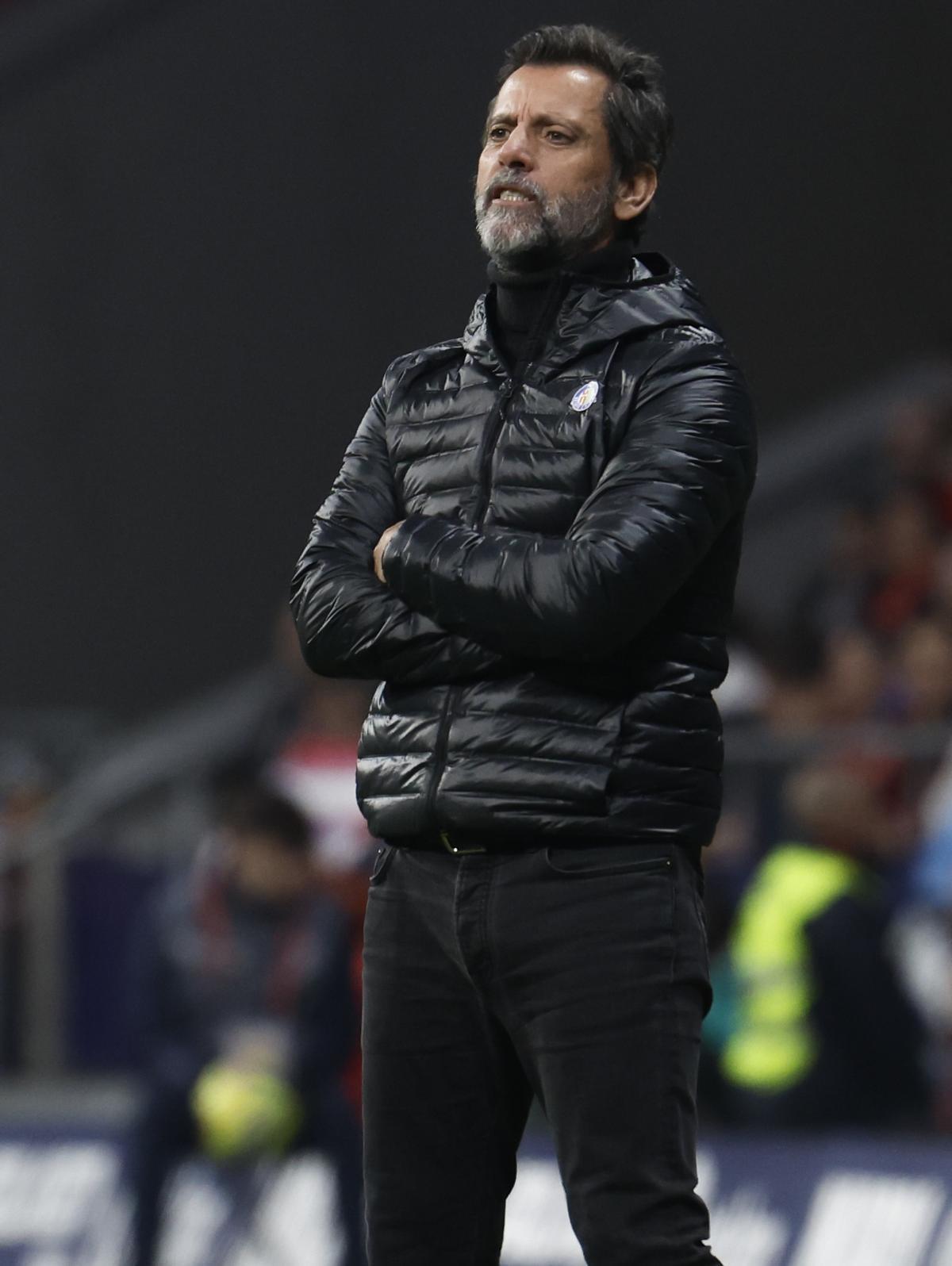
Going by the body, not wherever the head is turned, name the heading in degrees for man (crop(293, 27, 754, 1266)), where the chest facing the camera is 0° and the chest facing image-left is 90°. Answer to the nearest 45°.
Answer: approximately 45°

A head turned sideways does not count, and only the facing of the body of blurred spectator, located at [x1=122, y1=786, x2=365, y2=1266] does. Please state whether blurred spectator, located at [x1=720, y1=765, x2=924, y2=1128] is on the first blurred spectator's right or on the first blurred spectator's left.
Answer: on the first blurred spectator's left

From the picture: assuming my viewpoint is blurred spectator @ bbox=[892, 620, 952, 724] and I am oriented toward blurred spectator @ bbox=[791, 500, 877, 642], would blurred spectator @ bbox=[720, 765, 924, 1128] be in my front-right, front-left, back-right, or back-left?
back-left

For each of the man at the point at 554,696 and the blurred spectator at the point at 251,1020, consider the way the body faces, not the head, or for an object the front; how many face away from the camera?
0

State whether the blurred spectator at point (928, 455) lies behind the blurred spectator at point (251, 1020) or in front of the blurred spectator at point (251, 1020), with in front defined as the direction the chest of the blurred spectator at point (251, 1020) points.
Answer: behind

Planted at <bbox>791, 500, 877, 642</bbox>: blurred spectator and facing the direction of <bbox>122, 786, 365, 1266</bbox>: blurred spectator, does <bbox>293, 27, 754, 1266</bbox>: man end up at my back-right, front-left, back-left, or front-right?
front-left

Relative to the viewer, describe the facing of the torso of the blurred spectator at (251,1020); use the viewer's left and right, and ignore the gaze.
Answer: facing the viewer

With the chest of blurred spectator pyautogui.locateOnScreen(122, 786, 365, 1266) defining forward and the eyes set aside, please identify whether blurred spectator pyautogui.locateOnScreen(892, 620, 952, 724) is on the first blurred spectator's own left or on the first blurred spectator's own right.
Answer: on the first blurred spectator's own left

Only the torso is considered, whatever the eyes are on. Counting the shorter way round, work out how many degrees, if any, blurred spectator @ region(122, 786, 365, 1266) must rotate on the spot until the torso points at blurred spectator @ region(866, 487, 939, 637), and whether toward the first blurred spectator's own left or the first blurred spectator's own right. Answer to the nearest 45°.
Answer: approximately 135° to the first blurred spectator's own left

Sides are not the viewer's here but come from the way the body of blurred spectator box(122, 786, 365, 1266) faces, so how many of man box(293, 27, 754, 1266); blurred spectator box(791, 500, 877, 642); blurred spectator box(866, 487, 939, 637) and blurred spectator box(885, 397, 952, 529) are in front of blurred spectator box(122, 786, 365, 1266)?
1

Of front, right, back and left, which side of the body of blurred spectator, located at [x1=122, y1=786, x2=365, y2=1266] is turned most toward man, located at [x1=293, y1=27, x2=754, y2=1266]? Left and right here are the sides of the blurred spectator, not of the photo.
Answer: front

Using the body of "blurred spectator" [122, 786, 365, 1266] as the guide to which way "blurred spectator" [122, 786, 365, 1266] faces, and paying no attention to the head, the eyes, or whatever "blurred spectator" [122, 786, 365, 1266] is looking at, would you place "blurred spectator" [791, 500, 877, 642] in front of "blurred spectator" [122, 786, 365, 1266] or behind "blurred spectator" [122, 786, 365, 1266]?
behind

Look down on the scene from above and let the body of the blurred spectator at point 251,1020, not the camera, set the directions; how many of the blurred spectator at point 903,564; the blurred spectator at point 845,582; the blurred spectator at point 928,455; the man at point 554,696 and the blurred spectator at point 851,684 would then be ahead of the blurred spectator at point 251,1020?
1

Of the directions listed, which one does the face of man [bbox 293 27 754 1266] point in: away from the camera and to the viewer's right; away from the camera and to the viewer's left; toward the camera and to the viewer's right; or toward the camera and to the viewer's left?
toward the camera and to the viewer's left
